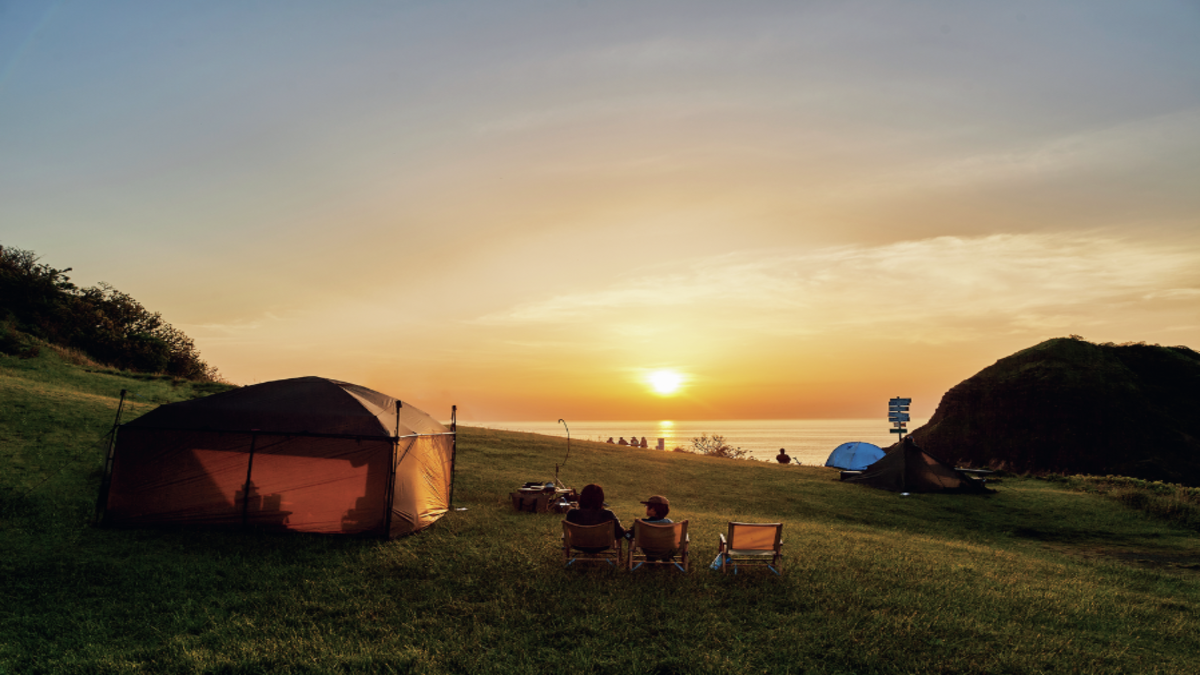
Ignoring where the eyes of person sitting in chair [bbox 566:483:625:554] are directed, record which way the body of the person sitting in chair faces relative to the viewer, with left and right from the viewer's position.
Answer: facing away from the viewer

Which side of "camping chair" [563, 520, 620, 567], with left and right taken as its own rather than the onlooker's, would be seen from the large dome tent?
left

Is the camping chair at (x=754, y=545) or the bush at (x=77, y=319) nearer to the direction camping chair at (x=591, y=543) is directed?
the bush

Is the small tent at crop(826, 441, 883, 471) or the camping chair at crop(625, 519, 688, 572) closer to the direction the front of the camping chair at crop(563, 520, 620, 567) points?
the small tent

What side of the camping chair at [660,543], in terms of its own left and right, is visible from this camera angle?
back

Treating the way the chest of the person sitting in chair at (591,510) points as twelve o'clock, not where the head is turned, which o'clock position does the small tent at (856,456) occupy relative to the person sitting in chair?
The small tent is roughly at 1 o'clock from the person sitting in chair.

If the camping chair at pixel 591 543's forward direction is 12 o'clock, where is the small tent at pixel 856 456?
The small tent is roughly at 1 o'clock from the camping chair.

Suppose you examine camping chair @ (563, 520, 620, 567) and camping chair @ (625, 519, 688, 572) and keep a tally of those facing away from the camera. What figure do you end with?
2

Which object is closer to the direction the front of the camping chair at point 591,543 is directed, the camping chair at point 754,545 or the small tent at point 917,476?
the small tent

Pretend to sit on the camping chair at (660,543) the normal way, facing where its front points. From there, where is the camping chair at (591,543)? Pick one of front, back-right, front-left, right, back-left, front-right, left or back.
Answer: left

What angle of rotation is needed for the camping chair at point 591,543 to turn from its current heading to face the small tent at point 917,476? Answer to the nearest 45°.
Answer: approximately 45° to its right

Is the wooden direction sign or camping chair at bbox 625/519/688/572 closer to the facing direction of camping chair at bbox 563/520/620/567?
the wooden direction sign

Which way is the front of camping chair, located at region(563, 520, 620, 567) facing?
away from the camera

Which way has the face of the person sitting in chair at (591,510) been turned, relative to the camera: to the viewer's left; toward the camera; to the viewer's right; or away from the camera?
away from the camera

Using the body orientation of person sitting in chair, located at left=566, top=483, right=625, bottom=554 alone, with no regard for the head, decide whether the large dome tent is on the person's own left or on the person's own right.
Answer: on the person's own left
